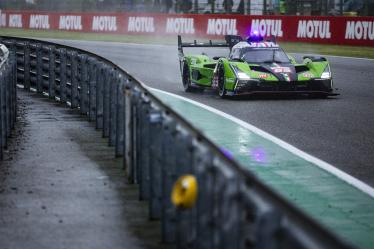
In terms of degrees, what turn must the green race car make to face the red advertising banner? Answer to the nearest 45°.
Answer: approximately 135° to its left

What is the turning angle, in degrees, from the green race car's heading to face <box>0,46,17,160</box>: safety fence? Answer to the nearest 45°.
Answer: approximately 90° to its right

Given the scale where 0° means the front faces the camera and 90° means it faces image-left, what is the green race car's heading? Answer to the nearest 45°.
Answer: approximately 315°

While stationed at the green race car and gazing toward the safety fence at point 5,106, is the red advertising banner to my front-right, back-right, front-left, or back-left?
back-right

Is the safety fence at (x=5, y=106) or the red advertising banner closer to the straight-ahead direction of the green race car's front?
the safety fence
